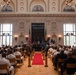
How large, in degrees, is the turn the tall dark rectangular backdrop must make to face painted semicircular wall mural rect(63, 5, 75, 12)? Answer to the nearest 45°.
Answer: approximately 90° to its left

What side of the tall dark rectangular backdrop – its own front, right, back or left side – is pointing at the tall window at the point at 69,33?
left

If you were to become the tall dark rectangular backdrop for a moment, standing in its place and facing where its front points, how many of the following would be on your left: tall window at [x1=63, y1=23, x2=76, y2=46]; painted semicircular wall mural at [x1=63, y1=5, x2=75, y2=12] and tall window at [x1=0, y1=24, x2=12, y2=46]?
2

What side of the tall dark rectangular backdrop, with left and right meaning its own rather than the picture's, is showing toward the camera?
front

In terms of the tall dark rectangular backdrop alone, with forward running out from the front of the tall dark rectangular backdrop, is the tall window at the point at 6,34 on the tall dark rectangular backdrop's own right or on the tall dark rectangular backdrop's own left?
on the tall dark rectangular backdrop's own right
